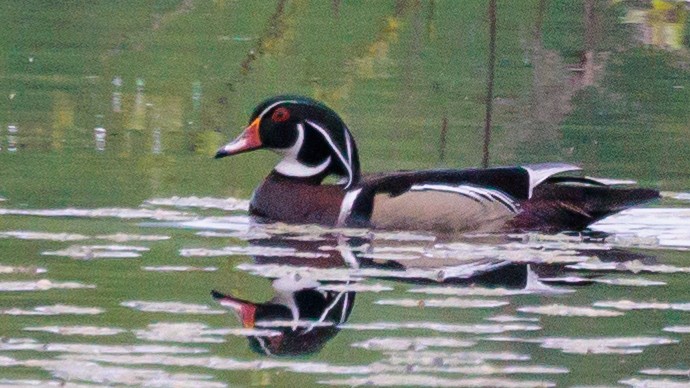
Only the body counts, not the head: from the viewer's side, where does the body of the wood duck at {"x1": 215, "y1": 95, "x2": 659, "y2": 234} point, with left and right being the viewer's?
facing to the left of the viewer
